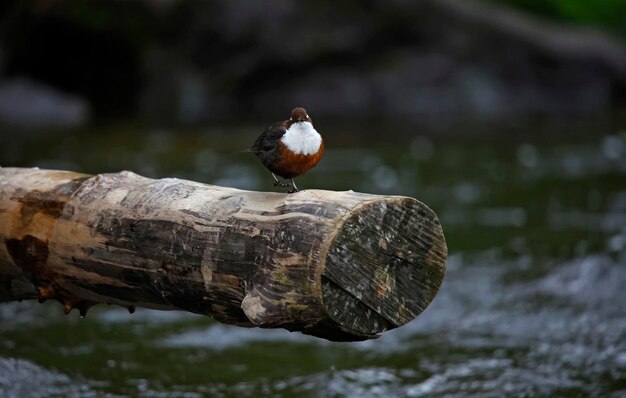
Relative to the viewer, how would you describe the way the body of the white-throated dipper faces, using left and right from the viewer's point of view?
facing the viewer and to the right of the viewer
